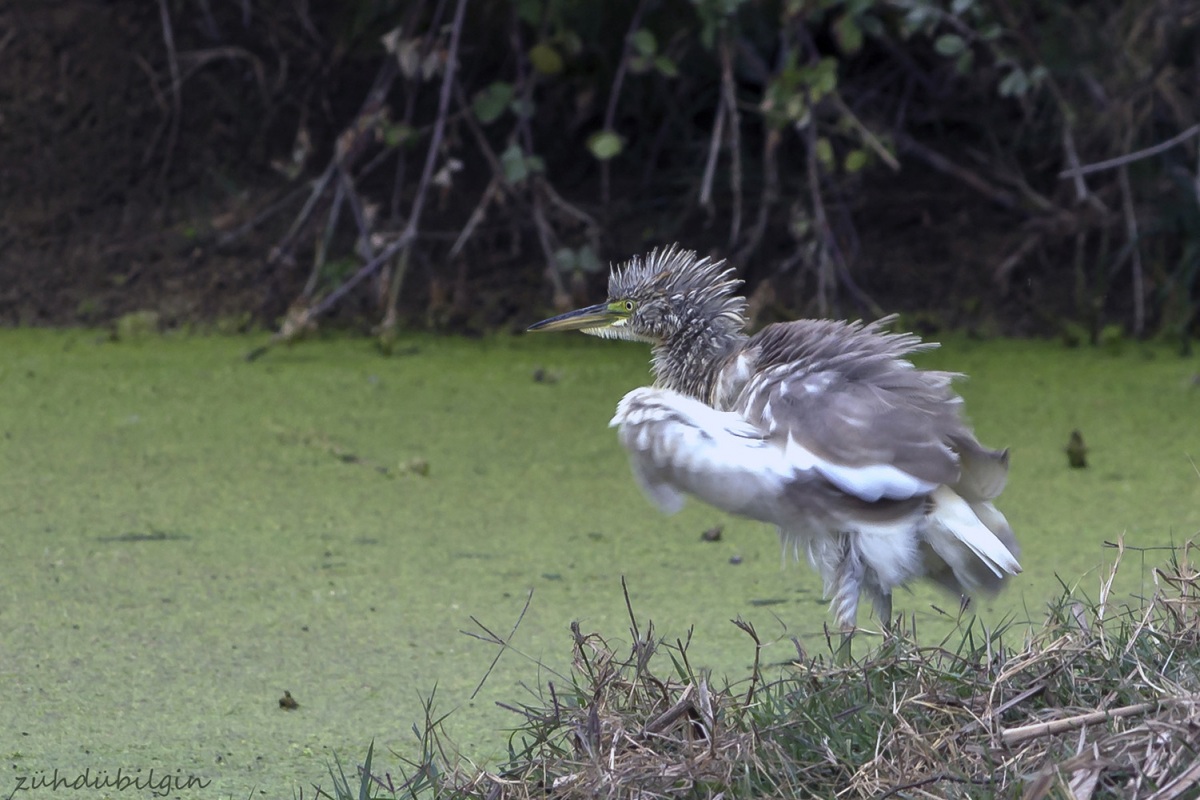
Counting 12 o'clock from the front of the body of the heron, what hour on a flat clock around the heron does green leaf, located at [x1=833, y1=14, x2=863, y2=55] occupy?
The green leaf is roughly at 3 o'clock from the heron.

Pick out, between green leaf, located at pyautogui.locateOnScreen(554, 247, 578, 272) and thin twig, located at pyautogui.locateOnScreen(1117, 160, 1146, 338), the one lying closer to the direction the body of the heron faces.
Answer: the green leaf

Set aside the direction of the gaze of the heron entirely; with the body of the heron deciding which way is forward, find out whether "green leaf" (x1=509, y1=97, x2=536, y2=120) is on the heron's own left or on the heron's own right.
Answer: on the heron's own right

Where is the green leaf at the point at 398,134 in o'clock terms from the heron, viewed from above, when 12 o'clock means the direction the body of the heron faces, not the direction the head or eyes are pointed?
The green leaf is roughly at 2 o'clock from the heron.

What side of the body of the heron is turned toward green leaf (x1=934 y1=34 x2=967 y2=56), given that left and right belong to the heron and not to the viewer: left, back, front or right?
right

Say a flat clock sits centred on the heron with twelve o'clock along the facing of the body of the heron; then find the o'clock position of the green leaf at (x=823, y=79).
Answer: The green leaf is roughly at 3 o'clock from the heron.

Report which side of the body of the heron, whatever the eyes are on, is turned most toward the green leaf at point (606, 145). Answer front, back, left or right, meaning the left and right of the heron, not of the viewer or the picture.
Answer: right

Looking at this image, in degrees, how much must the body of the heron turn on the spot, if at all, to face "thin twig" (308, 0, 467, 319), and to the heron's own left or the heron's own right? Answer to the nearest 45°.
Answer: approximately 45° to the heron's own right

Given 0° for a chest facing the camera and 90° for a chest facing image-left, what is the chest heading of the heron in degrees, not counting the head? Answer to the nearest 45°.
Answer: approximately 90°

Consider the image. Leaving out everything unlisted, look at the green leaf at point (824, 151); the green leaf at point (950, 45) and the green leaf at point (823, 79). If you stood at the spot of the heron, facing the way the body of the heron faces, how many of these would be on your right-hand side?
3

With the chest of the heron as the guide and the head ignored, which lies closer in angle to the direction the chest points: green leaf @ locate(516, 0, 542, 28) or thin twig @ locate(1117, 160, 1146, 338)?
the green leaf

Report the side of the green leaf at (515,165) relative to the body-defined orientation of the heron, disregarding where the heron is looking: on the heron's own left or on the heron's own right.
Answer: on the heron's own right

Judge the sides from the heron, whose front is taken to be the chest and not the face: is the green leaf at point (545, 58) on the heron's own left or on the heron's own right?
on the heron's own right
